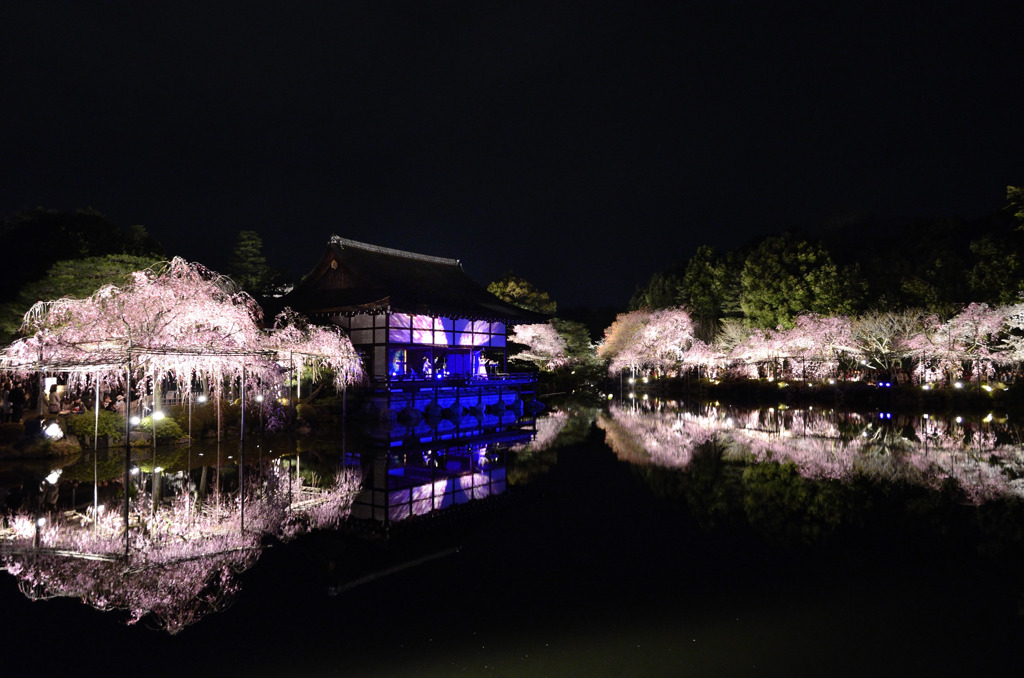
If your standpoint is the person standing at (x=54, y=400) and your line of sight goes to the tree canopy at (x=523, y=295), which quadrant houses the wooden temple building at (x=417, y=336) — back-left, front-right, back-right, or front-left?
front-right

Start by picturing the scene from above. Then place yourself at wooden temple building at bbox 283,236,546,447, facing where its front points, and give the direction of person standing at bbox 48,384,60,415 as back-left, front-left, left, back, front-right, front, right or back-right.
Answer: right

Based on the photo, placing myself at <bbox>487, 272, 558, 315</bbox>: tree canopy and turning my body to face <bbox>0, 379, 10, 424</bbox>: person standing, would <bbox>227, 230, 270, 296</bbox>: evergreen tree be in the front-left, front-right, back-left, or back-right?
front-right

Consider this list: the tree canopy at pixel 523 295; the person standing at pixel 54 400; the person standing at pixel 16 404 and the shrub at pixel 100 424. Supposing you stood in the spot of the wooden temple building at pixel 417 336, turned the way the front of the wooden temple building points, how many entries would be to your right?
3

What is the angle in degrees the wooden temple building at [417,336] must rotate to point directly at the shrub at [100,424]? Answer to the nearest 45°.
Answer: approximately 90° to its right

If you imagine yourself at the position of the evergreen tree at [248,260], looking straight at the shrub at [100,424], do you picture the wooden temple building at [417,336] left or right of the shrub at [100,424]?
left

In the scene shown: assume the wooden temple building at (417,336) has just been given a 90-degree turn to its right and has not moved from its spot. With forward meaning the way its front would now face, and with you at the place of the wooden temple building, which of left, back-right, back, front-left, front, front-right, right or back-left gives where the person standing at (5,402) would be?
front

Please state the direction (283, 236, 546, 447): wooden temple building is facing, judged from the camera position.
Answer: facing the viewer and to the right of the viewer

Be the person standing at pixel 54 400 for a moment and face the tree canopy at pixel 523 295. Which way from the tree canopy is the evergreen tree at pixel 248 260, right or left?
left

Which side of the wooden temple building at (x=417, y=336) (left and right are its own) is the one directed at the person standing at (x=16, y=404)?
right

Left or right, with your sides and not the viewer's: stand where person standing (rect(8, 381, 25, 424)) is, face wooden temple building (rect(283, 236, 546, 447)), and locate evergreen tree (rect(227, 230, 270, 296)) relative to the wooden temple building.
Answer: left

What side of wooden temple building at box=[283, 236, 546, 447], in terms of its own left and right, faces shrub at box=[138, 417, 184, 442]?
right

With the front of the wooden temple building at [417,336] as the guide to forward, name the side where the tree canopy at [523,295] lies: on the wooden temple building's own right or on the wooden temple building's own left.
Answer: on the wooden temple building's own left

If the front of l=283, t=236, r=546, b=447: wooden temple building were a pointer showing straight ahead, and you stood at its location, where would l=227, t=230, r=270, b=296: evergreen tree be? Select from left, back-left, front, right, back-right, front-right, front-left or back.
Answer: back

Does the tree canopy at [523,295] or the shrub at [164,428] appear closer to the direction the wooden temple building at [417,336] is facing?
the shrub
